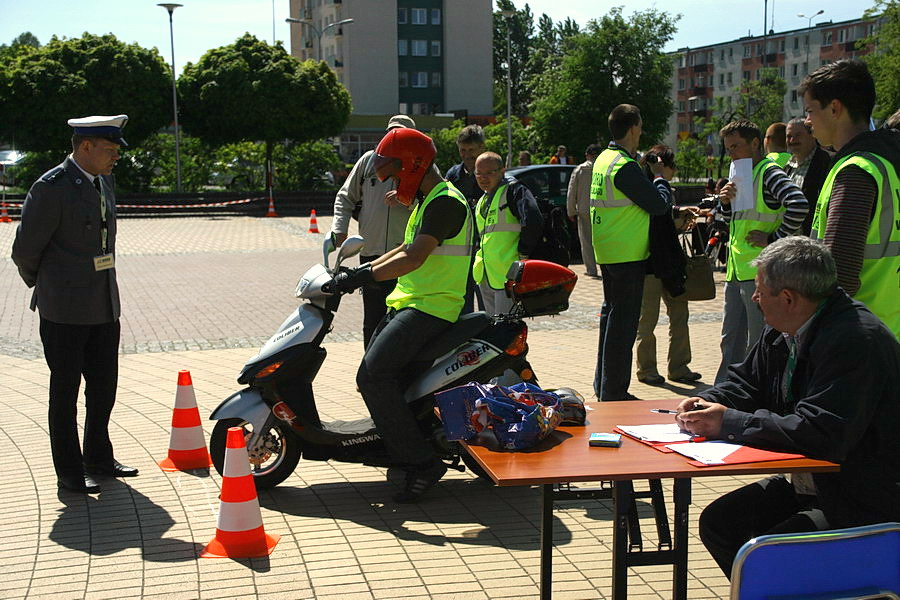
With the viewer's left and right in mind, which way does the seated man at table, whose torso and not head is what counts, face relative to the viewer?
facing to the left of the viewer

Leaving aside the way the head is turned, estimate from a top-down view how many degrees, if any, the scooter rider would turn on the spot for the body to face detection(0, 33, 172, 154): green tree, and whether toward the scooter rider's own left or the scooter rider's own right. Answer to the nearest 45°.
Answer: approximately 90° to the scooter rider's own right

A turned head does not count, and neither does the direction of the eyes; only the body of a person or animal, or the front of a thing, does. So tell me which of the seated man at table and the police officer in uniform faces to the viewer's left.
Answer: the seated man at table

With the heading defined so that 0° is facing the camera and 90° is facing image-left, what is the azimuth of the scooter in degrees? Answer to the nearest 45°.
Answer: approximately 90°

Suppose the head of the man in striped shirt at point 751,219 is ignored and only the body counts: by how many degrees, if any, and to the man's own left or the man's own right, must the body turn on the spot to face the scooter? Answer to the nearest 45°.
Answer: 0° — they already face it

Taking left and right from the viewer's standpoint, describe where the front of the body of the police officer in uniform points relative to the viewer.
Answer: facing the viewer and to the right of the viewer

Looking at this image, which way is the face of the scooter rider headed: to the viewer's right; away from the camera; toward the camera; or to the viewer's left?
to the viewer's left

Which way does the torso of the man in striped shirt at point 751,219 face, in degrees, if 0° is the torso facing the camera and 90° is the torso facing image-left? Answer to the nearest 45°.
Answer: approximately 45°

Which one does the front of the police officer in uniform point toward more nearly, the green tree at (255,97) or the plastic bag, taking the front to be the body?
the plastic bag

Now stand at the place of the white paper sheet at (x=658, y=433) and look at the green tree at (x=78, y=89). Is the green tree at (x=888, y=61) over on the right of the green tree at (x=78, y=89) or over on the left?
right

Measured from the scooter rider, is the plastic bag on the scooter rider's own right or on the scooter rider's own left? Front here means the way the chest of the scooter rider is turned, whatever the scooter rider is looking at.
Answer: on the scooter rider's own left

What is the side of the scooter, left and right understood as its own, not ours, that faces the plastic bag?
left

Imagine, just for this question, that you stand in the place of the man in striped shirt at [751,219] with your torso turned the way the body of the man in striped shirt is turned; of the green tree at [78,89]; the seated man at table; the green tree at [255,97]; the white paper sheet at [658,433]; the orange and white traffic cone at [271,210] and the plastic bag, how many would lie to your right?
3

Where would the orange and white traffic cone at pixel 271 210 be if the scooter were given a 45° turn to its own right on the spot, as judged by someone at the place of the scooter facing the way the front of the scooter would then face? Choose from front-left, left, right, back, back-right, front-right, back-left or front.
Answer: front-right

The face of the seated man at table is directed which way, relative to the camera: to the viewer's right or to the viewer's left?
to the viewer's left

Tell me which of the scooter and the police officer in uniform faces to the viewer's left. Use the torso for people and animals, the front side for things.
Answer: the scooter

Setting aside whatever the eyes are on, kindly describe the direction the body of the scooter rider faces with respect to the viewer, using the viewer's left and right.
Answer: facing to the left of the viewer
